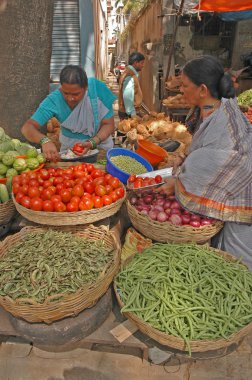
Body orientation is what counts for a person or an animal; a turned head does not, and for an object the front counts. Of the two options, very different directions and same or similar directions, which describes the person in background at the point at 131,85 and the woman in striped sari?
very different directions

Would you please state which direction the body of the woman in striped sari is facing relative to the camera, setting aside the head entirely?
to the viewer's left

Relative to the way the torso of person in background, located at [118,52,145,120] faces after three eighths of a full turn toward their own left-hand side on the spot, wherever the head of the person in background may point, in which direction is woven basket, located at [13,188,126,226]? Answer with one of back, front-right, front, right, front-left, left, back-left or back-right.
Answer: back-left

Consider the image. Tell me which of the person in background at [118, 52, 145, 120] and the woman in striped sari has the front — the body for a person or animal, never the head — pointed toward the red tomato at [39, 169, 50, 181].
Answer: the woman in striped sari

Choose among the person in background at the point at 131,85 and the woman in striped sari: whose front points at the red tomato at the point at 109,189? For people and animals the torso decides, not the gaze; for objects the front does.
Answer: the woman in striped sari

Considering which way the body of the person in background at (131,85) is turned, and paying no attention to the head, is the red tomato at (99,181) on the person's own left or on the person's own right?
on the person's own right

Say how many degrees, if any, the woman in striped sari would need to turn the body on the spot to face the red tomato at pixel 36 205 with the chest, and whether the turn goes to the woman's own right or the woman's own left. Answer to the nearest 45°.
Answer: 0° — they already face it

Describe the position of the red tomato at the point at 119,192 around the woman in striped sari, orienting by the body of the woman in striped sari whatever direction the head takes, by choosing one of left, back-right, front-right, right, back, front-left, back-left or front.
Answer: front

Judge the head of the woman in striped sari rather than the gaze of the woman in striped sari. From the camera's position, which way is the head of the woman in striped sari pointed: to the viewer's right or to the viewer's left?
to the viewer's left

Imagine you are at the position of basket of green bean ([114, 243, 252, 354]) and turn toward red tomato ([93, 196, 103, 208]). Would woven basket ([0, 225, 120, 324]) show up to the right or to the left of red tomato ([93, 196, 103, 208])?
left

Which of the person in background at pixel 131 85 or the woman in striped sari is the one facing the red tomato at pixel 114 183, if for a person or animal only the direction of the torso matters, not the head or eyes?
the woman in striped sari

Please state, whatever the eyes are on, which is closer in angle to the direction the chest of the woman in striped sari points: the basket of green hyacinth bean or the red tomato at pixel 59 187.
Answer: the red tomato
